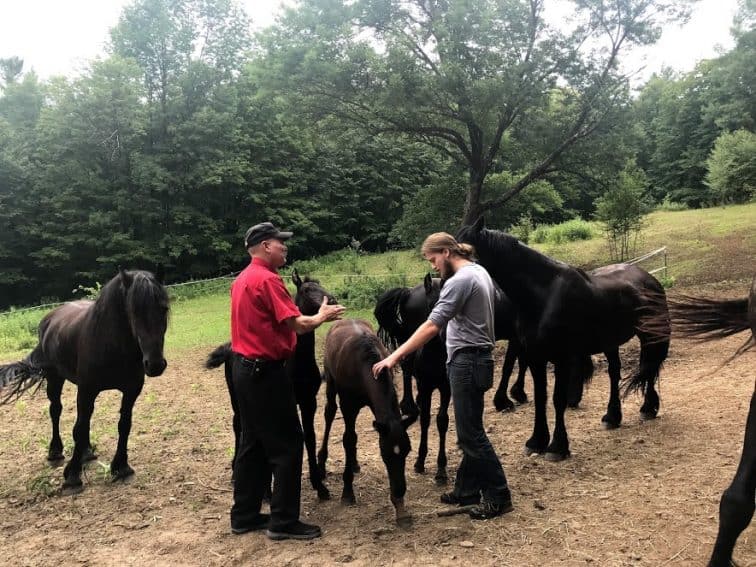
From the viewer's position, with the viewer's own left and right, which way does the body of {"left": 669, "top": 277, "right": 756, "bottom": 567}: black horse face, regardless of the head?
facing to the right of the viewer

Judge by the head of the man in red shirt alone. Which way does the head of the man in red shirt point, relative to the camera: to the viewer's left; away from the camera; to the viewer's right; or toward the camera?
to the viewer's right

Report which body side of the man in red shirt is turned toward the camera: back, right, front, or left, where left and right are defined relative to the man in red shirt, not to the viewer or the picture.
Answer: right

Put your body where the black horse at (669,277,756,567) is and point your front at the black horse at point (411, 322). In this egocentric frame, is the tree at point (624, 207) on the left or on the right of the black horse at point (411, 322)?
right

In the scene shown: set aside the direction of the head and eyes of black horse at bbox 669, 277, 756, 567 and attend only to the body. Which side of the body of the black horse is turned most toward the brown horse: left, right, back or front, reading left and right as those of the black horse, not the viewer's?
back

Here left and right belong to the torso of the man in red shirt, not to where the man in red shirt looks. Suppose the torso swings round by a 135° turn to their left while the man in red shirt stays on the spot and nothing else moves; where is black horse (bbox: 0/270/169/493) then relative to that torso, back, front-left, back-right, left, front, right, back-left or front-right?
front

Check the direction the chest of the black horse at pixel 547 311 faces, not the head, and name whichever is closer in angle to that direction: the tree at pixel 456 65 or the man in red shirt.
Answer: the man in red shirt

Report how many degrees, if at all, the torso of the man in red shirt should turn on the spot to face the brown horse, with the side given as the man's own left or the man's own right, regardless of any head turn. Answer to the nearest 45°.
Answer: approximately 45° to the man's own left

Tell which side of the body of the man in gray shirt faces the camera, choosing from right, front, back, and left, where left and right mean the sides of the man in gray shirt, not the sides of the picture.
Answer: left
